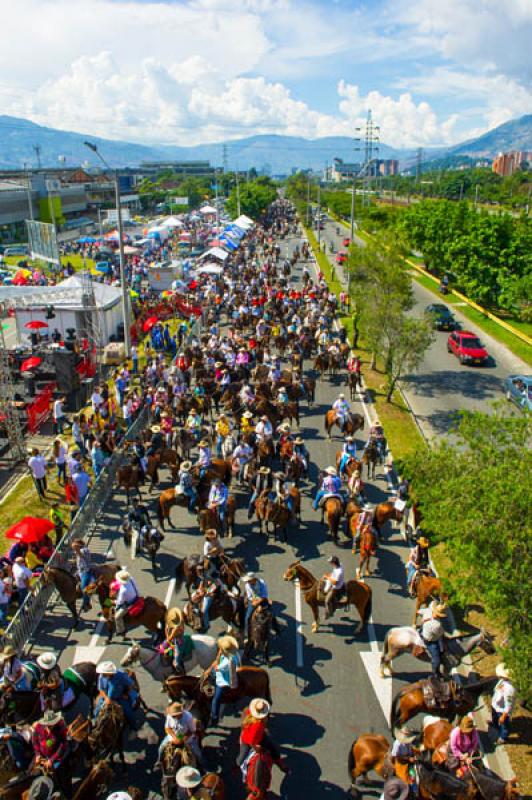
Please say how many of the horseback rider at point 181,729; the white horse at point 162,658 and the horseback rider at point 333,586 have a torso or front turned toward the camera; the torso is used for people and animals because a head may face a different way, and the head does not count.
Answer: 1

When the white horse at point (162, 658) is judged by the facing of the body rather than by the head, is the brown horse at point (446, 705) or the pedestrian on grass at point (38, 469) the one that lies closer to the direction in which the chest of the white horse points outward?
the pedestrian on grass

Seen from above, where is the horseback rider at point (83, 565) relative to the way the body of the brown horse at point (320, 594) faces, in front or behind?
in front

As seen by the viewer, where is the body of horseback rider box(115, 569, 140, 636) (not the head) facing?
to the viewer's left

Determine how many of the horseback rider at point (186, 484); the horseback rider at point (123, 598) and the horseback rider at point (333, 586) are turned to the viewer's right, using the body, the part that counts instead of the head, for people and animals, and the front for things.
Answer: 1

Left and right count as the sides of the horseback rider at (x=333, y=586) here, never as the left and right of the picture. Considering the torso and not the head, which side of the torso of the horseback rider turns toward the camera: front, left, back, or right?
left

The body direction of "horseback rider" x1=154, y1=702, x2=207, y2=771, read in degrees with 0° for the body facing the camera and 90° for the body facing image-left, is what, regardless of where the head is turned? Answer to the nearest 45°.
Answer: approximately 0°

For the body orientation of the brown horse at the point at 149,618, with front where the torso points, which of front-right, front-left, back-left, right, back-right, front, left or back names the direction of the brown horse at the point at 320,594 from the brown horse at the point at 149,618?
back

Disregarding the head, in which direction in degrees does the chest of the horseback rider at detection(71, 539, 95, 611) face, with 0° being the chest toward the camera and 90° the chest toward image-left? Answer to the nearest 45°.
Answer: approximately 90°

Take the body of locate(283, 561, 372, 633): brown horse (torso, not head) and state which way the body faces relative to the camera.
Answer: to the viewer's left

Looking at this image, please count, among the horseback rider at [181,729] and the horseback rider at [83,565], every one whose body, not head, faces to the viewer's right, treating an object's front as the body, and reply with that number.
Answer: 0
